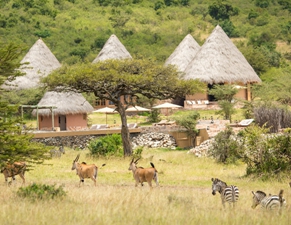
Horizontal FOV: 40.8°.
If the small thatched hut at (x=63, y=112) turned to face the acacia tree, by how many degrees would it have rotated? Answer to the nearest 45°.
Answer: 0° — it already faces it

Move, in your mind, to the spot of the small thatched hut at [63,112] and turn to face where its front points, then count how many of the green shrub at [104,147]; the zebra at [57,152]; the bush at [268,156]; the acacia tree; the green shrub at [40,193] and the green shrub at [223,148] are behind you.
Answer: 0

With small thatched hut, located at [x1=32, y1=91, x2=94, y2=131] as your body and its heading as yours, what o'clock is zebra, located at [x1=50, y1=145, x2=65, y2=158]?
The zebra is roughly at 12 o'clock from the small thatched hut.

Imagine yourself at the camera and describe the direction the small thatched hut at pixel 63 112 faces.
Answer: facing the viewer

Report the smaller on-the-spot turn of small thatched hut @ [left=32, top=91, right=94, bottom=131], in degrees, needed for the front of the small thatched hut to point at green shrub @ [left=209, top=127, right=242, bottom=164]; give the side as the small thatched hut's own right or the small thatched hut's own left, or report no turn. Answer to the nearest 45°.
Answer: approximately 45° to the small thatched hut's own left

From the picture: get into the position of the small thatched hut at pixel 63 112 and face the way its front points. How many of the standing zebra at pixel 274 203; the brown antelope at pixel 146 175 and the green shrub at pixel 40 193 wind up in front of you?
3

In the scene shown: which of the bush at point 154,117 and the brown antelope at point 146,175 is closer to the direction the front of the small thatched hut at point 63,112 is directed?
the brown antelope

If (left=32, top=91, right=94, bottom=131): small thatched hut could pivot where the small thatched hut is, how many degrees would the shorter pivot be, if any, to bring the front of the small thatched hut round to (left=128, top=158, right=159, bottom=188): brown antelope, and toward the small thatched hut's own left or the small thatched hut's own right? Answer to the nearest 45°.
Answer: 0° — it already faces it
